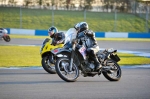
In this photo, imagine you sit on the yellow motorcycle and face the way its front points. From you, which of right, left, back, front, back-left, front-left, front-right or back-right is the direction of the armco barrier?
back-right

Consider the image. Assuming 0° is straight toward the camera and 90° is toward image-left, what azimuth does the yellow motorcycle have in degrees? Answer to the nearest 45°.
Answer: approximately 45°

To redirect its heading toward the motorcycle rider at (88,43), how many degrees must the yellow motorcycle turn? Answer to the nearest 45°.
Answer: approximately 90° to its left

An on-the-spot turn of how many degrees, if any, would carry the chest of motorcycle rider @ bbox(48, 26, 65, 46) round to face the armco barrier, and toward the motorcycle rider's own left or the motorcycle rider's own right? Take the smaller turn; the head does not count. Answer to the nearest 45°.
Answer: approximately 135° to the motorcycle rider's own right
